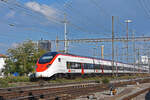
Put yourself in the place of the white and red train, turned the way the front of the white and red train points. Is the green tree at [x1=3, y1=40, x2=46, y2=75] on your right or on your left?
on your right

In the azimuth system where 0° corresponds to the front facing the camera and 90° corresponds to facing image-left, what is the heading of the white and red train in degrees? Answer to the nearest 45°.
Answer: approximately 45°
